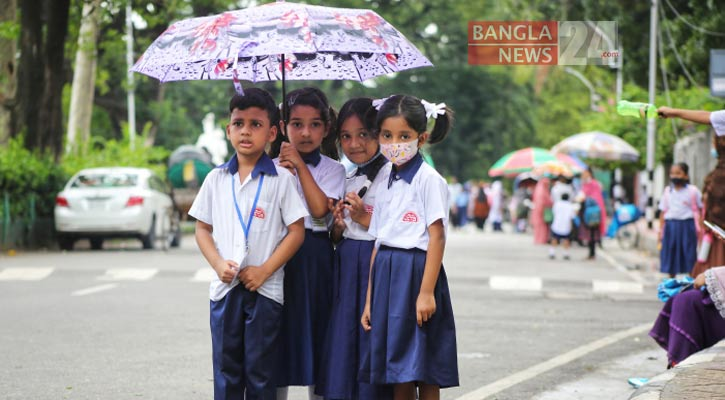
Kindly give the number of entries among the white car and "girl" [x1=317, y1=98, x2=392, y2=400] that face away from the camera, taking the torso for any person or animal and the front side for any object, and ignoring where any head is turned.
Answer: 1

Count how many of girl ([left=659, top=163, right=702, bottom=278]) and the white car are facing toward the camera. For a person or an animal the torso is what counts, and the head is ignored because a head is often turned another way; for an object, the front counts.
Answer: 1

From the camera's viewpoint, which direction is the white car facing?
away from the camera

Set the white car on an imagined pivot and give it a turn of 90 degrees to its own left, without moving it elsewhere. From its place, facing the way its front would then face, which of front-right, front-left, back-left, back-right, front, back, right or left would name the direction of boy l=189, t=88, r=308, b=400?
left

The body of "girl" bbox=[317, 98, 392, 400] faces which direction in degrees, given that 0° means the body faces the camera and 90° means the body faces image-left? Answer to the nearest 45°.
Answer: approximately 45°

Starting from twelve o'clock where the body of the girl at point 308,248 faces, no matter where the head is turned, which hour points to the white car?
The white car is roughly at 4 o'clock from the girl.

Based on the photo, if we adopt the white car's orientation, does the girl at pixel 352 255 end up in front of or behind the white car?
behind
